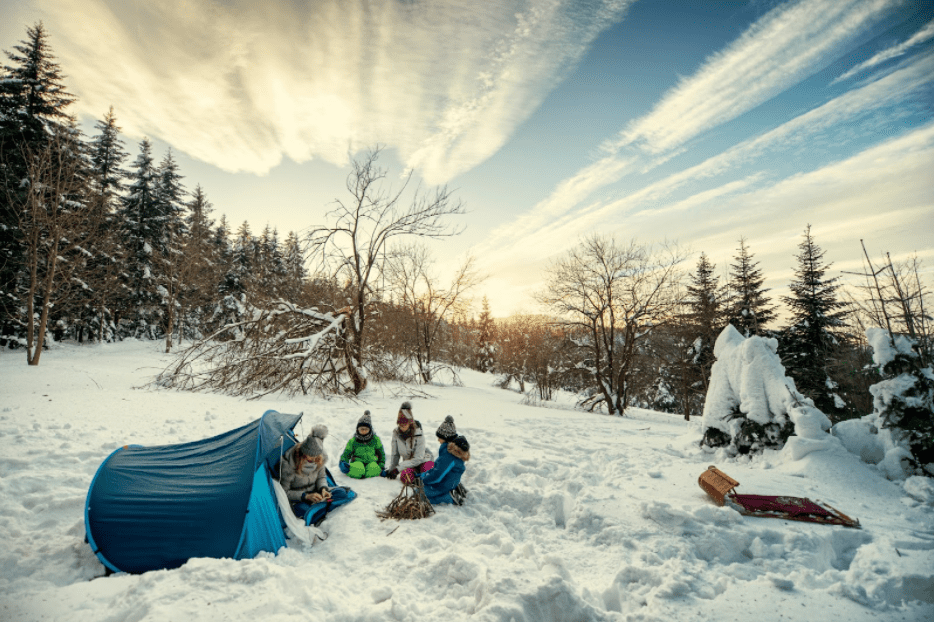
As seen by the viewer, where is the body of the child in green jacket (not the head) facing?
toward the camera

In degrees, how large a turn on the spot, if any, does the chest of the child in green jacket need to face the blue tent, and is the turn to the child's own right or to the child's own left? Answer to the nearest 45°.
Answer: approximately 45° to the child's own right

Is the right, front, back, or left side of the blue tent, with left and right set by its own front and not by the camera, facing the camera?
right

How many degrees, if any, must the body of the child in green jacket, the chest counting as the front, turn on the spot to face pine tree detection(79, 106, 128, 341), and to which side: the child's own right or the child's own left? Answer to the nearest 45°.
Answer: approximately 135° to the child's own right

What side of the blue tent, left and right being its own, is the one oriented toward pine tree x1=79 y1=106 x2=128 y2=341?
left

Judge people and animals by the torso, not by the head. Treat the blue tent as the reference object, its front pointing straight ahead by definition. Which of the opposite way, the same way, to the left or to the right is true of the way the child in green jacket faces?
to the right

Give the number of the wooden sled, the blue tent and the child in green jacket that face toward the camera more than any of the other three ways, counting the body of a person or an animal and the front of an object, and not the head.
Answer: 1

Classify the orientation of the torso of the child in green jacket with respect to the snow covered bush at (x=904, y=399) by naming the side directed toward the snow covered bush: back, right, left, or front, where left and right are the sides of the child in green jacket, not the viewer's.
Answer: left

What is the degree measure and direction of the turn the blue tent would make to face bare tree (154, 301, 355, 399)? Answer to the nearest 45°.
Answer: approximately 90° to its left

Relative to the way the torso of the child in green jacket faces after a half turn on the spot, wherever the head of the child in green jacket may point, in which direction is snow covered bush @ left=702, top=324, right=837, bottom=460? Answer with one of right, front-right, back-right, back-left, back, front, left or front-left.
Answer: right

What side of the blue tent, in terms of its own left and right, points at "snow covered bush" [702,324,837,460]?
front
